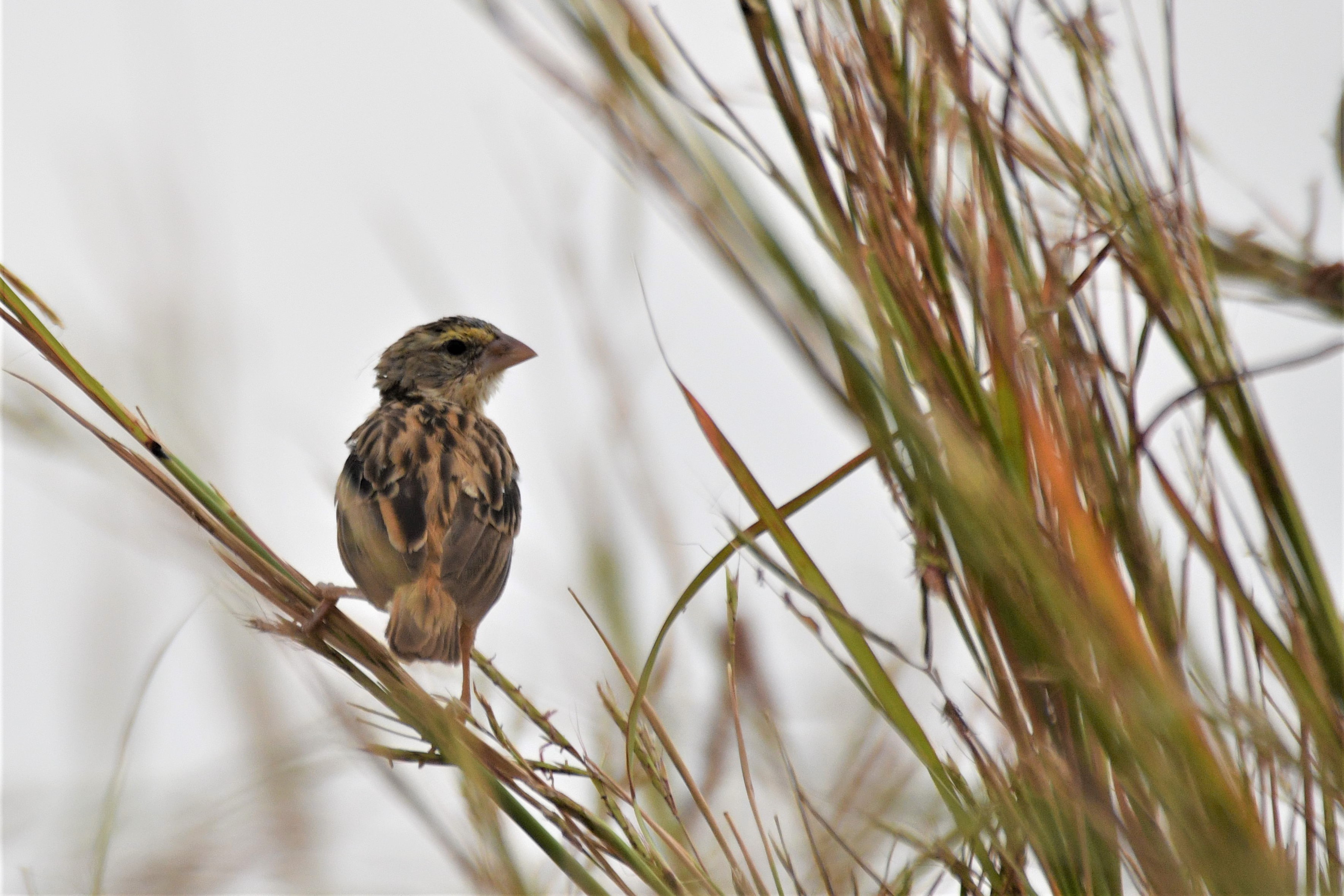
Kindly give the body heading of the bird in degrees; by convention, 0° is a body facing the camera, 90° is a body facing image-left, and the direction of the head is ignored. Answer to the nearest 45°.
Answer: approximately 180°
